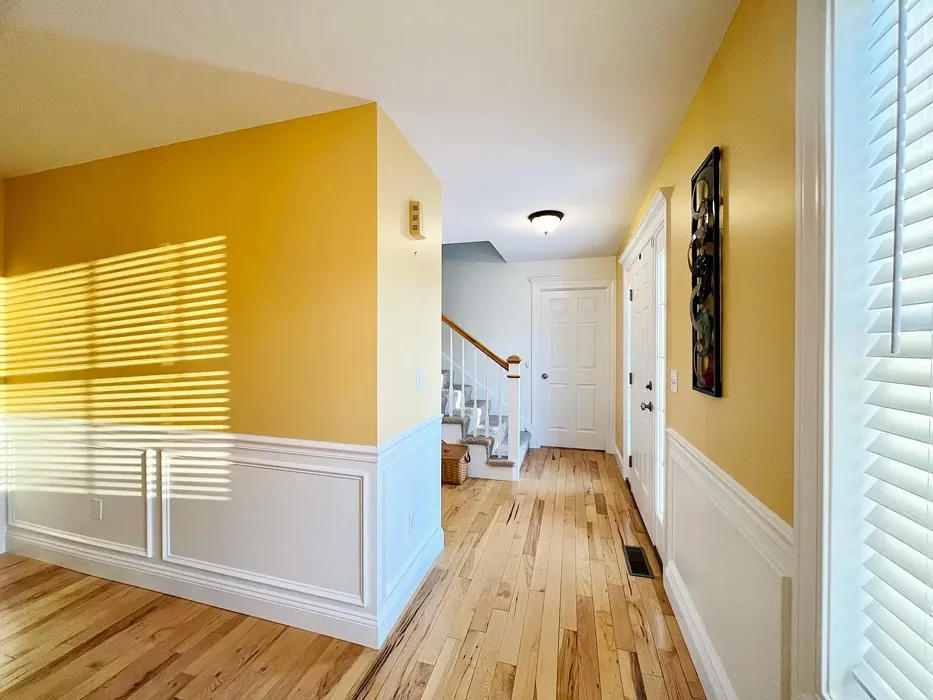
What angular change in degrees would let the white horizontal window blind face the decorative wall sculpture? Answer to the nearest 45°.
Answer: approximately 90° to its right

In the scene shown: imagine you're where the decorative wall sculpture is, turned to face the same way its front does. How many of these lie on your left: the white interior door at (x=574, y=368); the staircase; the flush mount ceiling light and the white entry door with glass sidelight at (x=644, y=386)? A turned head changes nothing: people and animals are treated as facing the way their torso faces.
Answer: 0

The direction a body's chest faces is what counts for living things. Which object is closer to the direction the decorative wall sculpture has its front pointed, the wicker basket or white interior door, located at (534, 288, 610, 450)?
the wicker basket

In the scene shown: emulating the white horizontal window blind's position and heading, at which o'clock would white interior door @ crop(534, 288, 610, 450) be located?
The white interior door is roughly at 3 o'clock from the white horizontal window blind.

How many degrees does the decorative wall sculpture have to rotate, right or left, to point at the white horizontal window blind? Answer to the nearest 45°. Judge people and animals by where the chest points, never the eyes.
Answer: approximately 135° to its left

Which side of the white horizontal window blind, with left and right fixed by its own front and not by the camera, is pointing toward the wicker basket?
right

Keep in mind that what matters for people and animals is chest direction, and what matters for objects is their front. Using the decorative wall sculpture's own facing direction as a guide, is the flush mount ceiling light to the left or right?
on its right

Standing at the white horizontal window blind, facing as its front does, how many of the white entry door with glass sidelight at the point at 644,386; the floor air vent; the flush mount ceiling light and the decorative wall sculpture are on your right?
4

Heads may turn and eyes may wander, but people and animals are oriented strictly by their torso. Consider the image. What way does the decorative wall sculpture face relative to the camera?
to the viewer's left

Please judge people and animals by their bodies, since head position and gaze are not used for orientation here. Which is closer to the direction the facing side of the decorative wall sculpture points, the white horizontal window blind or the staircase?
the staircase

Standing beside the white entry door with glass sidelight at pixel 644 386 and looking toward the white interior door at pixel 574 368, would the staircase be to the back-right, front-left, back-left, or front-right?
front-left

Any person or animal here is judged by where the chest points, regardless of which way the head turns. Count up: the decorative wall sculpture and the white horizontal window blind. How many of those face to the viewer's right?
0

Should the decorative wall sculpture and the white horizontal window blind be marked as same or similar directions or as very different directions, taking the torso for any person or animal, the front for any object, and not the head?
same or similar directions

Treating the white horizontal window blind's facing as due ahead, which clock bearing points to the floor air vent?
The floor air vent is roughly at 3 o'clock from the white horizontal window blind.

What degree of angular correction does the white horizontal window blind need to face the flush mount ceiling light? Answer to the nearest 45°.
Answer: approximately 90° to its right

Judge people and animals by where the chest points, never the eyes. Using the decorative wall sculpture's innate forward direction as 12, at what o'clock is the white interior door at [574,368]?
The white interior door is roughly at 2 o'clock from the decorative wall sculpture.

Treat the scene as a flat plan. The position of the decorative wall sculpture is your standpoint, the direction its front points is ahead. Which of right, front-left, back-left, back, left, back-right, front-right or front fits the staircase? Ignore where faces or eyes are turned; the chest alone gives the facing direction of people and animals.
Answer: front-right

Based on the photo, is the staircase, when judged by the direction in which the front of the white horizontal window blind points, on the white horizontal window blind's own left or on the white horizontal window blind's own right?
on the white horizontal window blind's own right
